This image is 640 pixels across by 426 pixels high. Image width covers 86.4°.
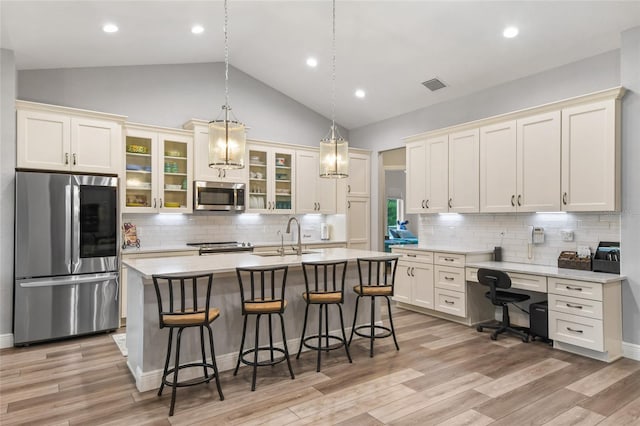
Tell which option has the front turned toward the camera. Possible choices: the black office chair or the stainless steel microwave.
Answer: the stainless steel microwave

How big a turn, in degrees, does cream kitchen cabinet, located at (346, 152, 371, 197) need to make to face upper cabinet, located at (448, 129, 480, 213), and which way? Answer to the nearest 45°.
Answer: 0° — it already faces it

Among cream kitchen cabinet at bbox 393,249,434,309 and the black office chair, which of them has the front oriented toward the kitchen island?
the cream kitchen cabinet

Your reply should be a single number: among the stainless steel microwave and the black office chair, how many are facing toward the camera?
1

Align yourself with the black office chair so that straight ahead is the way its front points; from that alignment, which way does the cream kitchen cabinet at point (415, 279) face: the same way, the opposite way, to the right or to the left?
the opposite way

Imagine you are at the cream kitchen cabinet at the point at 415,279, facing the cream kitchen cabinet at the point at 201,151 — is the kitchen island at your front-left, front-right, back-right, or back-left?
front-left

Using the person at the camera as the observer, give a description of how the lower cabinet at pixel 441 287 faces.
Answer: facing the viewer and to the left of the viewer

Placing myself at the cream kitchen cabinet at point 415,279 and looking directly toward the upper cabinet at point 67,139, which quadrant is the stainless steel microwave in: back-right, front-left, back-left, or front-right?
front-right

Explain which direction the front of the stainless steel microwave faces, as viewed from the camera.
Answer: facing the viewer

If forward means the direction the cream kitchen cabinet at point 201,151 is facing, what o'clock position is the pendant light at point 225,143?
The pendant light is roughly at 12 o'clock from the cream kitchen cabinet.

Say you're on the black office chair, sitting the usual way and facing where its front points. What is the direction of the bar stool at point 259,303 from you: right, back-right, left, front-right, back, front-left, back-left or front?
back

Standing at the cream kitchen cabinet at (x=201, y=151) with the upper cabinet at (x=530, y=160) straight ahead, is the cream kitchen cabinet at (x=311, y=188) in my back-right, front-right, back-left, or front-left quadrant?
front-left

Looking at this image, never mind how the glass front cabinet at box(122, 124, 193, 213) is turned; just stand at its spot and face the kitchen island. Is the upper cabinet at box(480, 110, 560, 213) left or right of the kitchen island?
left

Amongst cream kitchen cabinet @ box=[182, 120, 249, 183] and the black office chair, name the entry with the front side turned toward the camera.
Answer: the cream kitchen cabinet

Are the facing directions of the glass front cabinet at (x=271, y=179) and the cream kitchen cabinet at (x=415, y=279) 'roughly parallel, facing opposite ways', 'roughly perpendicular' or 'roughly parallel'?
roughly perpendicular

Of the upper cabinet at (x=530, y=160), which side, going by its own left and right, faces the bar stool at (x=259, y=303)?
front

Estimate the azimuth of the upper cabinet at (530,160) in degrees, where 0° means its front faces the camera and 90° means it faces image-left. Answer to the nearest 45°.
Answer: approximately 45°

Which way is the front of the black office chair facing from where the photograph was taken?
facing away from the viewer and to the right of the viewer

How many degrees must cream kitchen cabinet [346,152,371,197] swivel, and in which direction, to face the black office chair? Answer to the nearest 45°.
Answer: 0° — it already faces it
